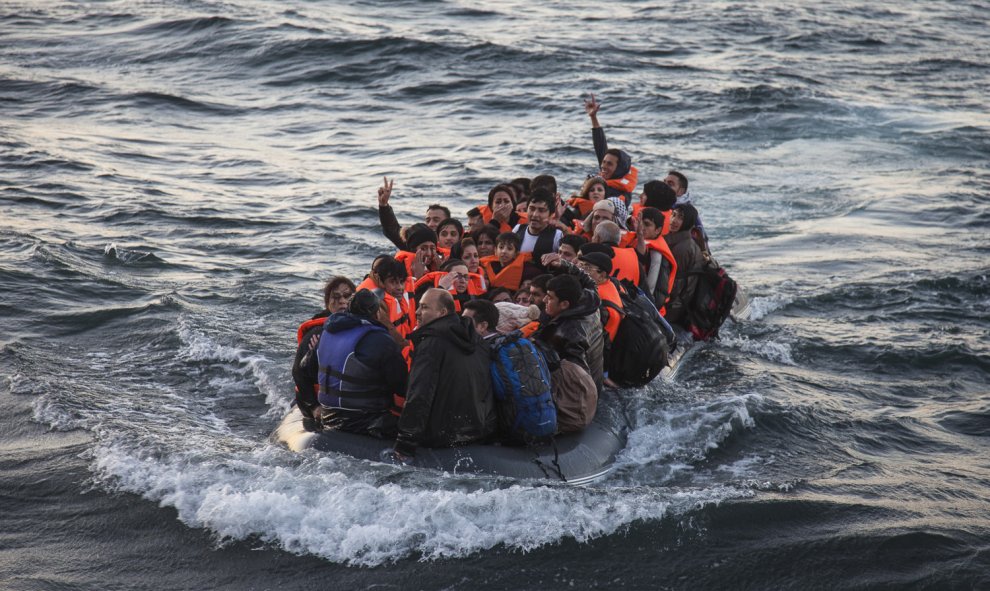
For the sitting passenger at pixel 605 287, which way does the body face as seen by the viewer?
to the viewer's left

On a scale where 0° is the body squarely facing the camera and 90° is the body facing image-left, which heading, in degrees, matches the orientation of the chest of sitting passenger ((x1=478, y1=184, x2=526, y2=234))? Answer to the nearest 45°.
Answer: approximately 0°

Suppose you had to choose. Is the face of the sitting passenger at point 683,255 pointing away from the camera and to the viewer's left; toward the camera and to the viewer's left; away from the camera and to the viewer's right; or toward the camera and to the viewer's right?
toward the camera and to the viewer's left

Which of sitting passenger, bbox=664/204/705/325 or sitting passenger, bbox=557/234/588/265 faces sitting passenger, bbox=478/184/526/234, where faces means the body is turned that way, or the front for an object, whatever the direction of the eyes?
sitting passenger, bbox=664/204/705/325

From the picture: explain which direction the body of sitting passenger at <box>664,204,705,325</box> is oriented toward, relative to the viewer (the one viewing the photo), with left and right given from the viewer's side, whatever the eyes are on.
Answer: facing to the left of the viewer

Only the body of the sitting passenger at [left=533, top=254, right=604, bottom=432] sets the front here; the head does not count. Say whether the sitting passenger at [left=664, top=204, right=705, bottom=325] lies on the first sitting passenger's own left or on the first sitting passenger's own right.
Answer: on the first sitting passenger's own right

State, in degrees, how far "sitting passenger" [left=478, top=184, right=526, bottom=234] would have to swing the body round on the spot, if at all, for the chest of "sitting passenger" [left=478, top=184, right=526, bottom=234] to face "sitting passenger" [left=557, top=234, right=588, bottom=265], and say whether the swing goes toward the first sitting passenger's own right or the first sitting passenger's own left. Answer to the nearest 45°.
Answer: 0° — they already face them
